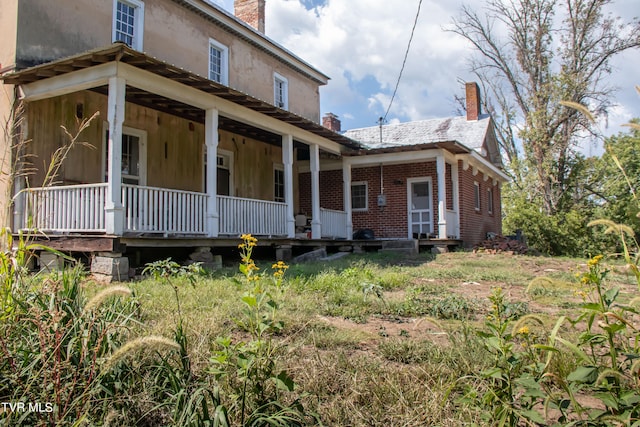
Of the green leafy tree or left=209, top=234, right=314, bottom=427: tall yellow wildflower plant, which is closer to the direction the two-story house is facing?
the tall yellow wildflower plant

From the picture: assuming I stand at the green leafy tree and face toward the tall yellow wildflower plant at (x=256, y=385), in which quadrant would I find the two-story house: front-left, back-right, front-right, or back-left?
front-right

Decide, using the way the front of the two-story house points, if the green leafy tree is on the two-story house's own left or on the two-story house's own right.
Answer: on the two-story house's own left

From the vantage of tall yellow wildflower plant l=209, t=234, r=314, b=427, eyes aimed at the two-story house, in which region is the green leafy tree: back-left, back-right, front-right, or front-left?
front-right
